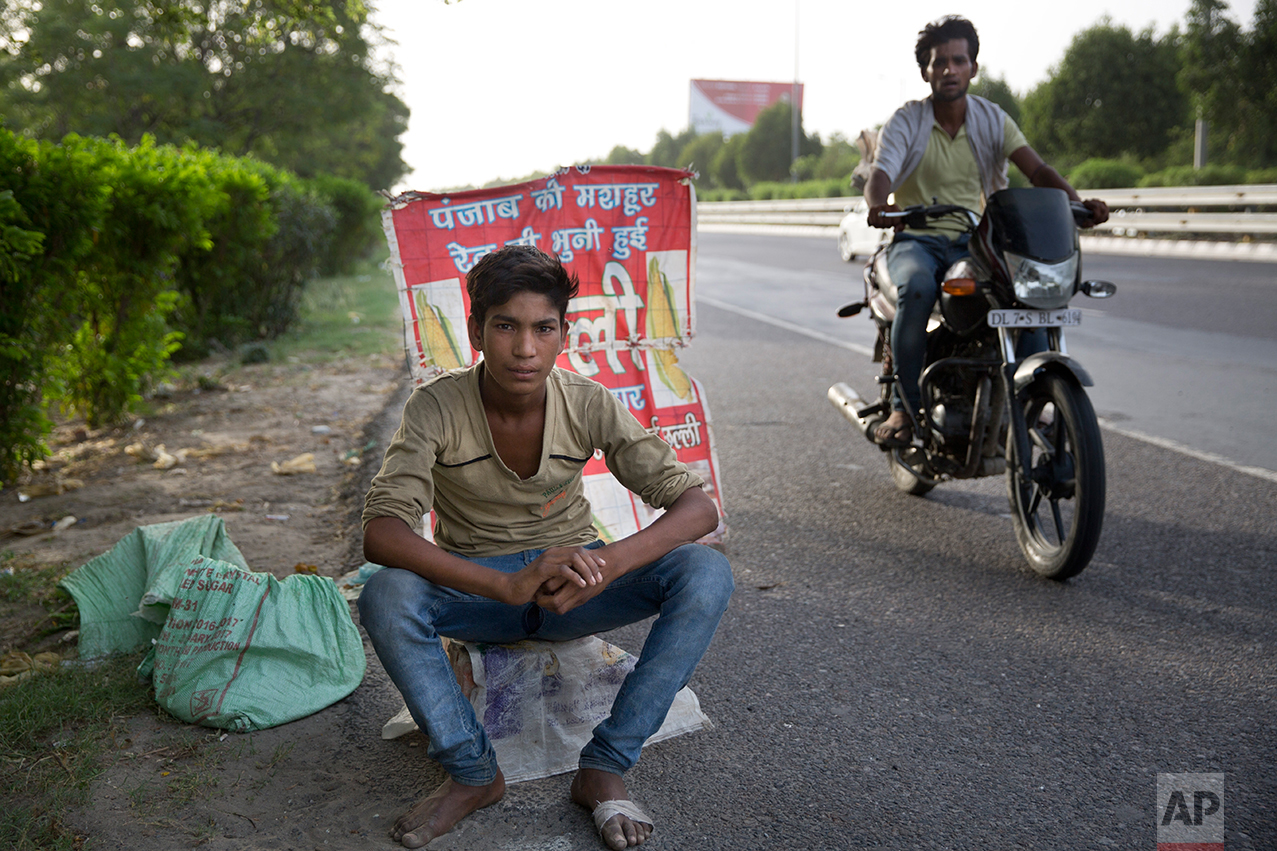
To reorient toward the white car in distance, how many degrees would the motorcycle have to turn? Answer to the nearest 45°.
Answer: approximately 135° to its left

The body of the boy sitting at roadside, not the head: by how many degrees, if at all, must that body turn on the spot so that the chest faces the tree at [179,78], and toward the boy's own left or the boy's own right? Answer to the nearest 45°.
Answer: approximately 180°

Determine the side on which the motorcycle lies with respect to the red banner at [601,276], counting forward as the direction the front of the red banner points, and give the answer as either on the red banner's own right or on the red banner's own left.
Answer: on the red banner's own left

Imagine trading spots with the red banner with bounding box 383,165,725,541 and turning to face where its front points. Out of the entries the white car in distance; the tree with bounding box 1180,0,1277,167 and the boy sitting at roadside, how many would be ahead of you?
1

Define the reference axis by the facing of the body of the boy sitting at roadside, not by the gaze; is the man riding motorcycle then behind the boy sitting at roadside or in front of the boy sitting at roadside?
behind

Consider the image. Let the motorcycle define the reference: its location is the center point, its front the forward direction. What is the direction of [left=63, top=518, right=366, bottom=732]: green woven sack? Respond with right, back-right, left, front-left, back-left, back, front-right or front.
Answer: right

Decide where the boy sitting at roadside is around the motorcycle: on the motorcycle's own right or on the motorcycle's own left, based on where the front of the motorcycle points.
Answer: on the motorcycle's own right

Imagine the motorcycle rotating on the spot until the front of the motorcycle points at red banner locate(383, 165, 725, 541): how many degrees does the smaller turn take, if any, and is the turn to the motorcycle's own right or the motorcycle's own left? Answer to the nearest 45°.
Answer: approximately 135° to the motorcycle's own right

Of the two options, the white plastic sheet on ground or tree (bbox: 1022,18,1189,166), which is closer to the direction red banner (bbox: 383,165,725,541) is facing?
the white plastic sheet on ground

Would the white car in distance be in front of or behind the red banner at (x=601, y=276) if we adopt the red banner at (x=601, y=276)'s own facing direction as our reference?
behind

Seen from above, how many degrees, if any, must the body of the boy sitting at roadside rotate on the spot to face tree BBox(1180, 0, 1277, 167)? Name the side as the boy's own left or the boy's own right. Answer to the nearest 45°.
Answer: approximately 135° to the boy's own left

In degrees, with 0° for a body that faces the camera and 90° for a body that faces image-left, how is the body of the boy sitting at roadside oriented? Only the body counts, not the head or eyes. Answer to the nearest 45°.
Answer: approximately 0°

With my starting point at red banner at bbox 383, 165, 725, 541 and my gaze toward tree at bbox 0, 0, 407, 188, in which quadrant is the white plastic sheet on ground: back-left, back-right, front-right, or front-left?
back-left
